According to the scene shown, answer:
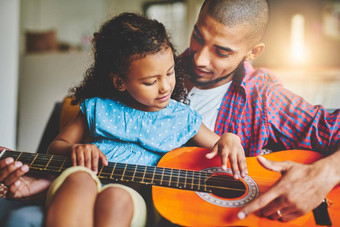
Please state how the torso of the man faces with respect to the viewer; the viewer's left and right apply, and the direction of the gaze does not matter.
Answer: facing the viewer and to the left of the viewer

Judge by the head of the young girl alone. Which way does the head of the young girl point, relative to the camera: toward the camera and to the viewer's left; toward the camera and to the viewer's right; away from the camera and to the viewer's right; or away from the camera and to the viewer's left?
toward the camera and to the viewer's right

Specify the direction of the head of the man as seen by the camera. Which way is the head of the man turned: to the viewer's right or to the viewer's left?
to the viewer's left

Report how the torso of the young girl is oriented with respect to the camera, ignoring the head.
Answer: toward the camera
